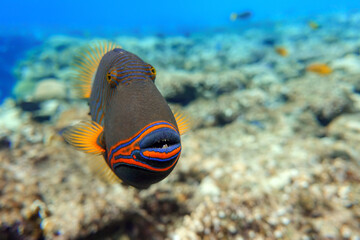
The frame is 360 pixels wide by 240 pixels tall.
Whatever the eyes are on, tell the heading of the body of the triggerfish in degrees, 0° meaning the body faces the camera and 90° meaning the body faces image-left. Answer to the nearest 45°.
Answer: approximately 315°
